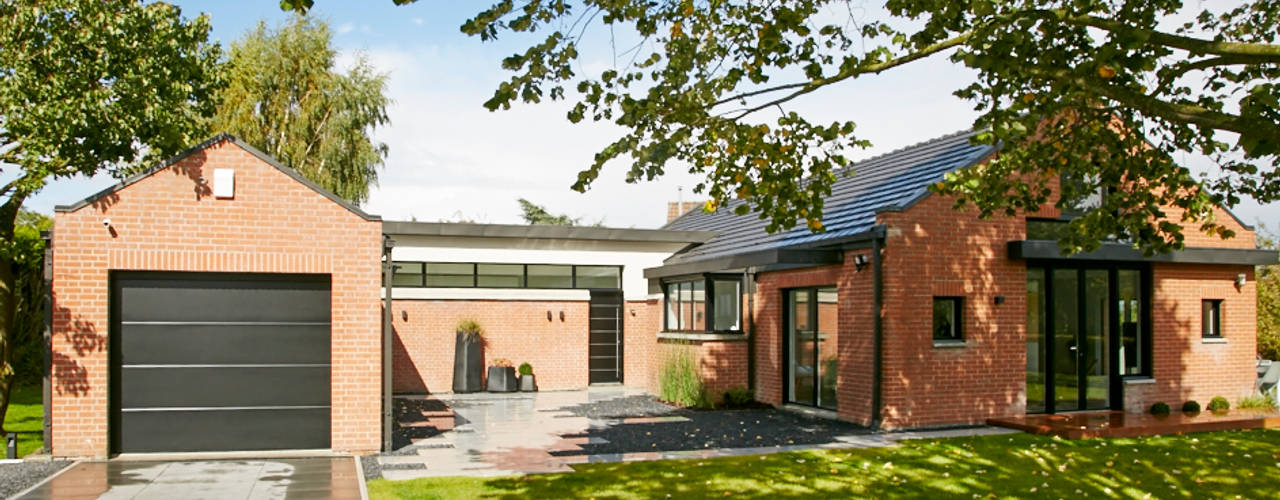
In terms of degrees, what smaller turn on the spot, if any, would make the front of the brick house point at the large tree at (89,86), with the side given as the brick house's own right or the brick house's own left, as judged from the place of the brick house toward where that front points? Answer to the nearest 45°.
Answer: approximately 45° to the brick house's own right

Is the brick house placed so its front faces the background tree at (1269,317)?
no

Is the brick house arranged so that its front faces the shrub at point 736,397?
no

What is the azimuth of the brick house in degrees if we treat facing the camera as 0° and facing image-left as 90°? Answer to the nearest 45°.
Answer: approximately 0°

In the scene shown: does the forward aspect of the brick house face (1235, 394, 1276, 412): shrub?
no

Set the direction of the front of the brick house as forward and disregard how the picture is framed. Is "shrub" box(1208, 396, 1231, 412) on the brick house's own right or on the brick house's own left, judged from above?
on the brick house's own left

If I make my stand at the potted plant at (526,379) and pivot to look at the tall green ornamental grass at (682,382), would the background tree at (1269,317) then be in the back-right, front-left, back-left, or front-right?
front-left

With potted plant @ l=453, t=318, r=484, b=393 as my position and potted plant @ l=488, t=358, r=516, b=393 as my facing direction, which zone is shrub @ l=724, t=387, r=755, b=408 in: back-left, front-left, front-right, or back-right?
front-right

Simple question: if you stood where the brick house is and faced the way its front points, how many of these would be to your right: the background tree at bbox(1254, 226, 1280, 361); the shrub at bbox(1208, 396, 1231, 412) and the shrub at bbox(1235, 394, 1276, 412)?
0
